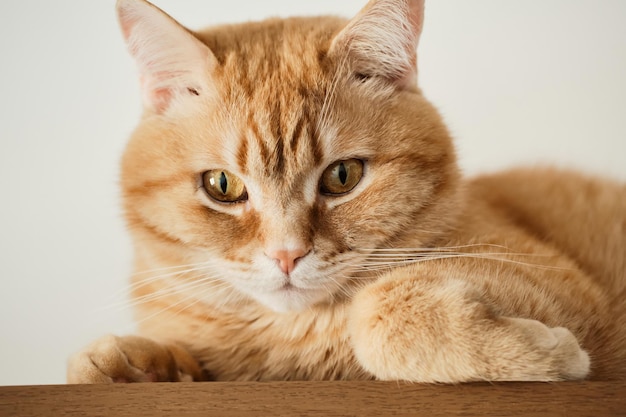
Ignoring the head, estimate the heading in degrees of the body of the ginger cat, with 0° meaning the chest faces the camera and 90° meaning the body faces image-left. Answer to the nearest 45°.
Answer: approximately 45°
